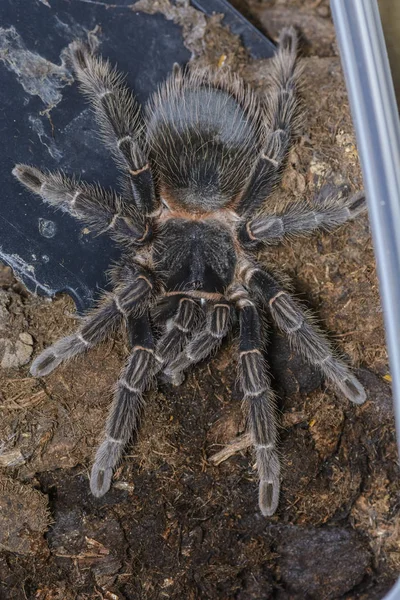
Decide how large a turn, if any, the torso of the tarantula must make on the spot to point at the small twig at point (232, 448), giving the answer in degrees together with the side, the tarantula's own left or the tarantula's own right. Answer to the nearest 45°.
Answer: approximately 45° to the tarantula's own left

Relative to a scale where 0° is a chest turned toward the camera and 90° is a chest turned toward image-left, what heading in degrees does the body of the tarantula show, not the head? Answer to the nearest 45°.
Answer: approximately 0°
